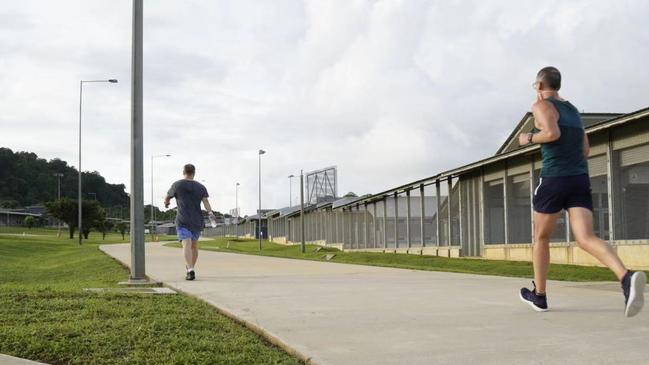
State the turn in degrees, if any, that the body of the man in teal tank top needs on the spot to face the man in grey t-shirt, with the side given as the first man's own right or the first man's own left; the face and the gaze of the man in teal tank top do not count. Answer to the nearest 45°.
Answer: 0° — they already face them

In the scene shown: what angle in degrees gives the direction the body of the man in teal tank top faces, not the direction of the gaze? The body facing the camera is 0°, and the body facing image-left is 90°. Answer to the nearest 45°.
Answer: approximately 135°

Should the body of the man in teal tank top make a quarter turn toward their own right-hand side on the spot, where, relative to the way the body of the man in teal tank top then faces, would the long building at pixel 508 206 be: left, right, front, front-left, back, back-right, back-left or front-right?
front-left

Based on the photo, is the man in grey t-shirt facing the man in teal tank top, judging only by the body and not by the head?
no

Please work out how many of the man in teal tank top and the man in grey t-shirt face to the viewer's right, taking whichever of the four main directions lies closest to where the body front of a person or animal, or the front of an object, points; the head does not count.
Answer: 0

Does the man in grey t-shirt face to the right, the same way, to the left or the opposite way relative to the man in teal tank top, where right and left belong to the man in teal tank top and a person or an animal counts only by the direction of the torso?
the same way

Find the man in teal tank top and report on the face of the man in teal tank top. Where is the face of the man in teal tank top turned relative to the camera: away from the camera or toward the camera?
away from the camera

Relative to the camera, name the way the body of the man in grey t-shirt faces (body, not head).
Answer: away from the camera
